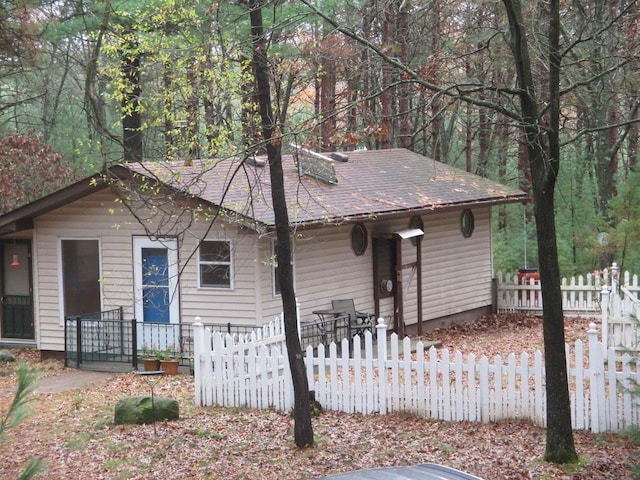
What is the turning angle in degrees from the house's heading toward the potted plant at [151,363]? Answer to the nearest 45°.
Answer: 0° — it already faces it

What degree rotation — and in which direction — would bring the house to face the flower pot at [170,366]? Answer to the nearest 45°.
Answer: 0° — it already faces it

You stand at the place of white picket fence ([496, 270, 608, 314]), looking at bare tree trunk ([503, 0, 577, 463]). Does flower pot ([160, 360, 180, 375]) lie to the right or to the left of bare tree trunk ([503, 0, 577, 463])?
right

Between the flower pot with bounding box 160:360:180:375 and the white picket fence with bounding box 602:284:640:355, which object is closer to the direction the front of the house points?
the flower pot

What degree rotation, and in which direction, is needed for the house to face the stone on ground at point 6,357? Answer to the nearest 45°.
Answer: approximately 45° to its right

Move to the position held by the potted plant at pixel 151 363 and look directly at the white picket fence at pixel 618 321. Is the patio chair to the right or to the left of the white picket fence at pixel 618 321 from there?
left

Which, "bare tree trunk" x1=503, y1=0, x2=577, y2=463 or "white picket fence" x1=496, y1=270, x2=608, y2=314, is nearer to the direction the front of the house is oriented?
the bare tree trunk

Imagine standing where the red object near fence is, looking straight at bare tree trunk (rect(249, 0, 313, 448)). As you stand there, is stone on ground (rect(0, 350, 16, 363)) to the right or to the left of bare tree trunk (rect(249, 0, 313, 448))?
right

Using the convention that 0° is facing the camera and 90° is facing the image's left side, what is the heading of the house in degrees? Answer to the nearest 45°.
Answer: approximately 45°

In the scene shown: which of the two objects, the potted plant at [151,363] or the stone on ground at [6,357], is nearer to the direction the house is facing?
the potted plant
